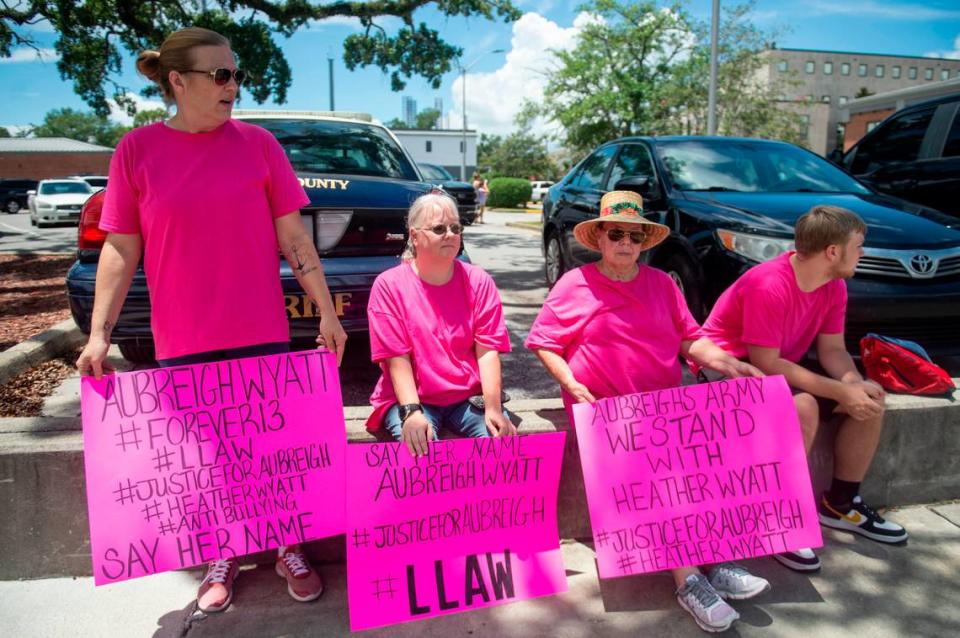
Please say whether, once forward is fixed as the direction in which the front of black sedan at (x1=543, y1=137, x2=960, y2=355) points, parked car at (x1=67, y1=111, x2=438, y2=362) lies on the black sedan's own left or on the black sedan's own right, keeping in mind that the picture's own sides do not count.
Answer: on the black sedan's own right

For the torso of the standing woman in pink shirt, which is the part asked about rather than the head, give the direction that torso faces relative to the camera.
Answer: toward the camera

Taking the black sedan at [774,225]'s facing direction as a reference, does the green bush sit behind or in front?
behind

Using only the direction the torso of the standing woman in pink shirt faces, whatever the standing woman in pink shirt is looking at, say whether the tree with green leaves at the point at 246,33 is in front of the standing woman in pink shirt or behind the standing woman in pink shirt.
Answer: behind

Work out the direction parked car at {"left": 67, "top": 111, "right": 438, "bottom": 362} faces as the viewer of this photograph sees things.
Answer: facing away from the viewer

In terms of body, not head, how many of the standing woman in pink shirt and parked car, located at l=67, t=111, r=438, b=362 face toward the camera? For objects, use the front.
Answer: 1

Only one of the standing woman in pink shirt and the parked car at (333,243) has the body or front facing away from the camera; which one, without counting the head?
the parked car

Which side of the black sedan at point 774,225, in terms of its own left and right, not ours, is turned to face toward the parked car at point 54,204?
back

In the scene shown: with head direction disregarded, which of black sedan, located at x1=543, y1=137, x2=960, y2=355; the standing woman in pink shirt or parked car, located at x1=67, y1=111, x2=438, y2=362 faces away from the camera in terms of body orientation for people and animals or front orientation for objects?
the parked car

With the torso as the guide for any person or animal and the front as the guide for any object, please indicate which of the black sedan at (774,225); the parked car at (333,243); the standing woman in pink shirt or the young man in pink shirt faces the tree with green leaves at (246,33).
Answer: the parked car

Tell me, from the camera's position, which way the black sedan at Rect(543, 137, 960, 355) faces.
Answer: facing the viewer and to the right of the viewer

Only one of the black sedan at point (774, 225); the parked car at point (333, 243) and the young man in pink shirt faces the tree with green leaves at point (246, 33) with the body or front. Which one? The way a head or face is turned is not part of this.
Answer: the parked car
